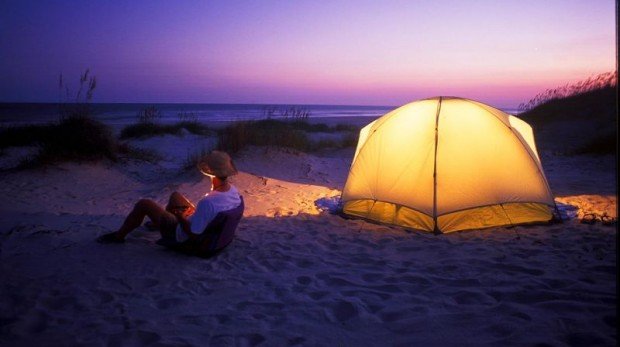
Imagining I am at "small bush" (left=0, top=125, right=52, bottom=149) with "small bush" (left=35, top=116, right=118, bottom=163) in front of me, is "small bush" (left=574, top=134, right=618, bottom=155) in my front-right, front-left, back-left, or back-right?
front-left

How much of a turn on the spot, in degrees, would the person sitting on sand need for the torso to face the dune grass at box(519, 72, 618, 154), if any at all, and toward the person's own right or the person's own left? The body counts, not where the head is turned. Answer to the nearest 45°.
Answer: approximately 135° to the person's own right

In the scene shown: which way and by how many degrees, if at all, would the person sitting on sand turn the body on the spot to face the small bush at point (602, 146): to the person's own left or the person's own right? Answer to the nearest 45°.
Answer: approximately 180°

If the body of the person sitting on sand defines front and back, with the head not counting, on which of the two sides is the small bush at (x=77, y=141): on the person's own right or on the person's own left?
on the person's own right

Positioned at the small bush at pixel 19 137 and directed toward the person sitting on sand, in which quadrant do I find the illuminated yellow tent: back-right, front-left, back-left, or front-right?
front-left

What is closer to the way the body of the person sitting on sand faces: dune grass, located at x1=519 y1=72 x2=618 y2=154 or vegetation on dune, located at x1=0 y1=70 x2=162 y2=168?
the vegetation on dune

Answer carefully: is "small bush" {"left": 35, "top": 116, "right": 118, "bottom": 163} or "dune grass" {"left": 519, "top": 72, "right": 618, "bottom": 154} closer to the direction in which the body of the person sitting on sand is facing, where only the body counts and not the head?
the small bush

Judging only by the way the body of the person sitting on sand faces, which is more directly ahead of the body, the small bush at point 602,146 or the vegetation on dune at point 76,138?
the vegetation on dune

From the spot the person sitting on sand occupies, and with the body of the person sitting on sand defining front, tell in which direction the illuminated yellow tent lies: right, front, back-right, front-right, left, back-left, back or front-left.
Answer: back

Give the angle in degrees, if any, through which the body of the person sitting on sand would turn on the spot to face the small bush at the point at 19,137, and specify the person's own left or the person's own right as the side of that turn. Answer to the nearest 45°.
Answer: approximately 45° to the person's own right

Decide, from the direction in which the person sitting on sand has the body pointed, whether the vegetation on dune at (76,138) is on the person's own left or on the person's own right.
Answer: on the person's own right

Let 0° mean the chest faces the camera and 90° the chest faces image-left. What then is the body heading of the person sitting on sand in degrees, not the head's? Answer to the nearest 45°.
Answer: approximately 90°
